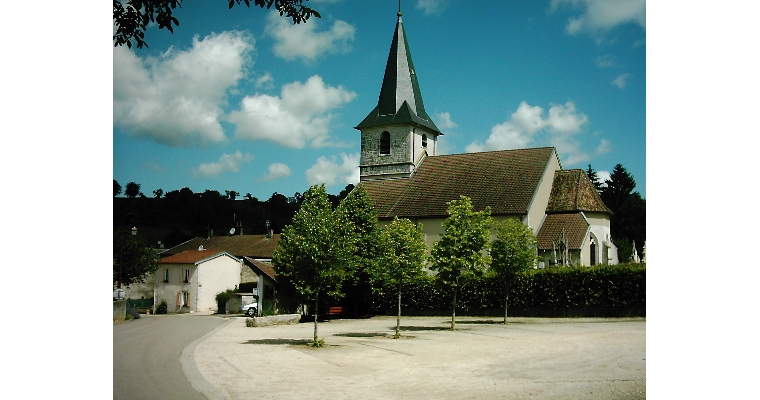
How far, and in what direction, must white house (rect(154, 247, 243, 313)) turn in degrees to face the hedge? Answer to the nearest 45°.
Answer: approximately 135° to its left

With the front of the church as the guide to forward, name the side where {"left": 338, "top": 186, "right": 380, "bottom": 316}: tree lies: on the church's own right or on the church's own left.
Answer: on the church's own left

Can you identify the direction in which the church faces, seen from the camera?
facing away from the viewer and to the left of the viewer
